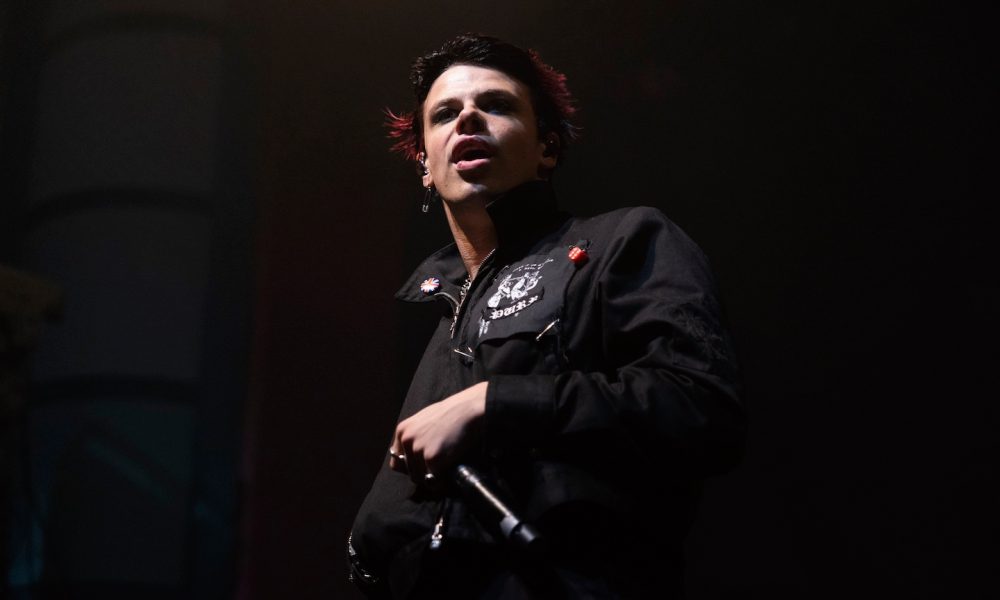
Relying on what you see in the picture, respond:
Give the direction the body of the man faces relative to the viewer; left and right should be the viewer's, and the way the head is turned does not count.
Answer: facing the viewer and to the left of the viewer

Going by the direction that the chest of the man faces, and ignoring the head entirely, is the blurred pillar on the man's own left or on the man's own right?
on the man's own right

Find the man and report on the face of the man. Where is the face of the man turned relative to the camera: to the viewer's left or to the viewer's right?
to the viewer's left
